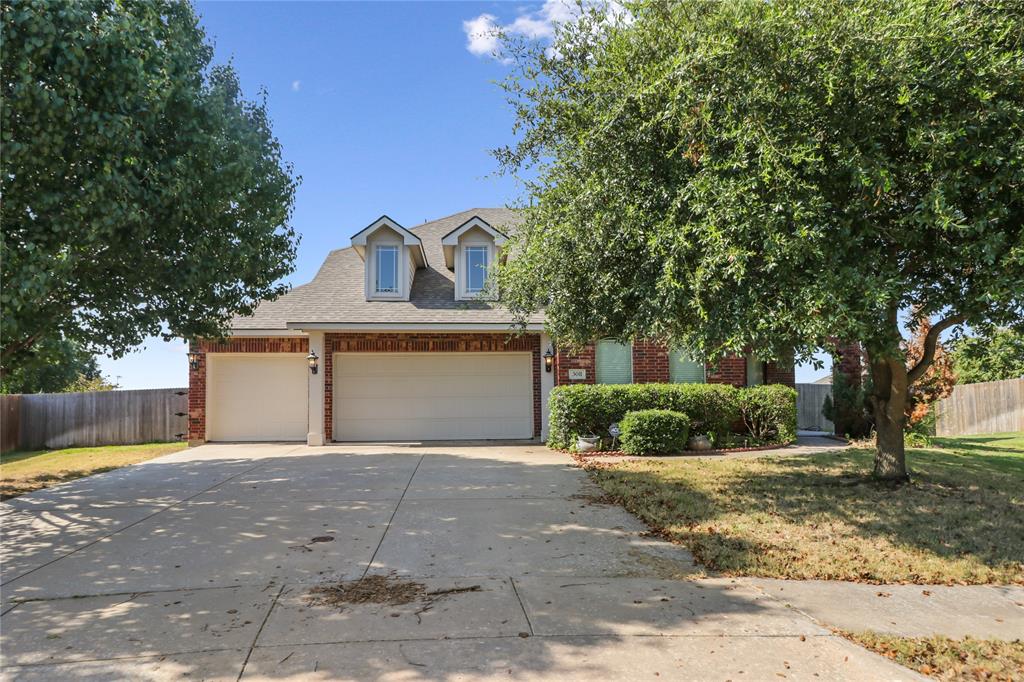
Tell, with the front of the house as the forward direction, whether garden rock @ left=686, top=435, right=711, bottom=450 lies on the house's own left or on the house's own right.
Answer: on the house's own left

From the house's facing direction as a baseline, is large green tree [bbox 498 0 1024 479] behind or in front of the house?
in front

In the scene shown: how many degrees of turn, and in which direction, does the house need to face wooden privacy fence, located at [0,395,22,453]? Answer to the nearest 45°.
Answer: approximately 90° to its right

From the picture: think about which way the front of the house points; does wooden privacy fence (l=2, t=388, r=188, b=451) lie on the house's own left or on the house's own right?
on the house's own right

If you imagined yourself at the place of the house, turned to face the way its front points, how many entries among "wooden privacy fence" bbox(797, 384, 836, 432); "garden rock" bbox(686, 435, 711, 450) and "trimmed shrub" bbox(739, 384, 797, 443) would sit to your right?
0

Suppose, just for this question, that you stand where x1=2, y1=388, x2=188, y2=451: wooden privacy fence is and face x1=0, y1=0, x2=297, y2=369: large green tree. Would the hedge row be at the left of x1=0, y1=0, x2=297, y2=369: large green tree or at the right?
left

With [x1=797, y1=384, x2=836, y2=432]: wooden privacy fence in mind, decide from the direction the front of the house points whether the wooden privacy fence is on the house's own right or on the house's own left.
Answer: on the house's own left

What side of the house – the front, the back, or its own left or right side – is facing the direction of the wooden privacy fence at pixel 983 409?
left

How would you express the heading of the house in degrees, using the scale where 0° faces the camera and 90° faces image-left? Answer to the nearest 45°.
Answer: approximately 0°

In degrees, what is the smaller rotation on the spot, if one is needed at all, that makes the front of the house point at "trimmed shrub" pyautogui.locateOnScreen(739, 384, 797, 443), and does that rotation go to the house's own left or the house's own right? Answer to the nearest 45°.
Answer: approximately 90° to the house's own left
